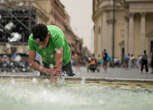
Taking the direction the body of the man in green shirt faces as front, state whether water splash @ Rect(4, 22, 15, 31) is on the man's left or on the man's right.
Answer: on the man's right

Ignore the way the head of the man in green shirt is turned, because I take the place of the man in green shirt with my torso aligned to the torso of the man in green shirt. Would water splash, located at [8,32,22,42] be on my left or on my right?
on my right
